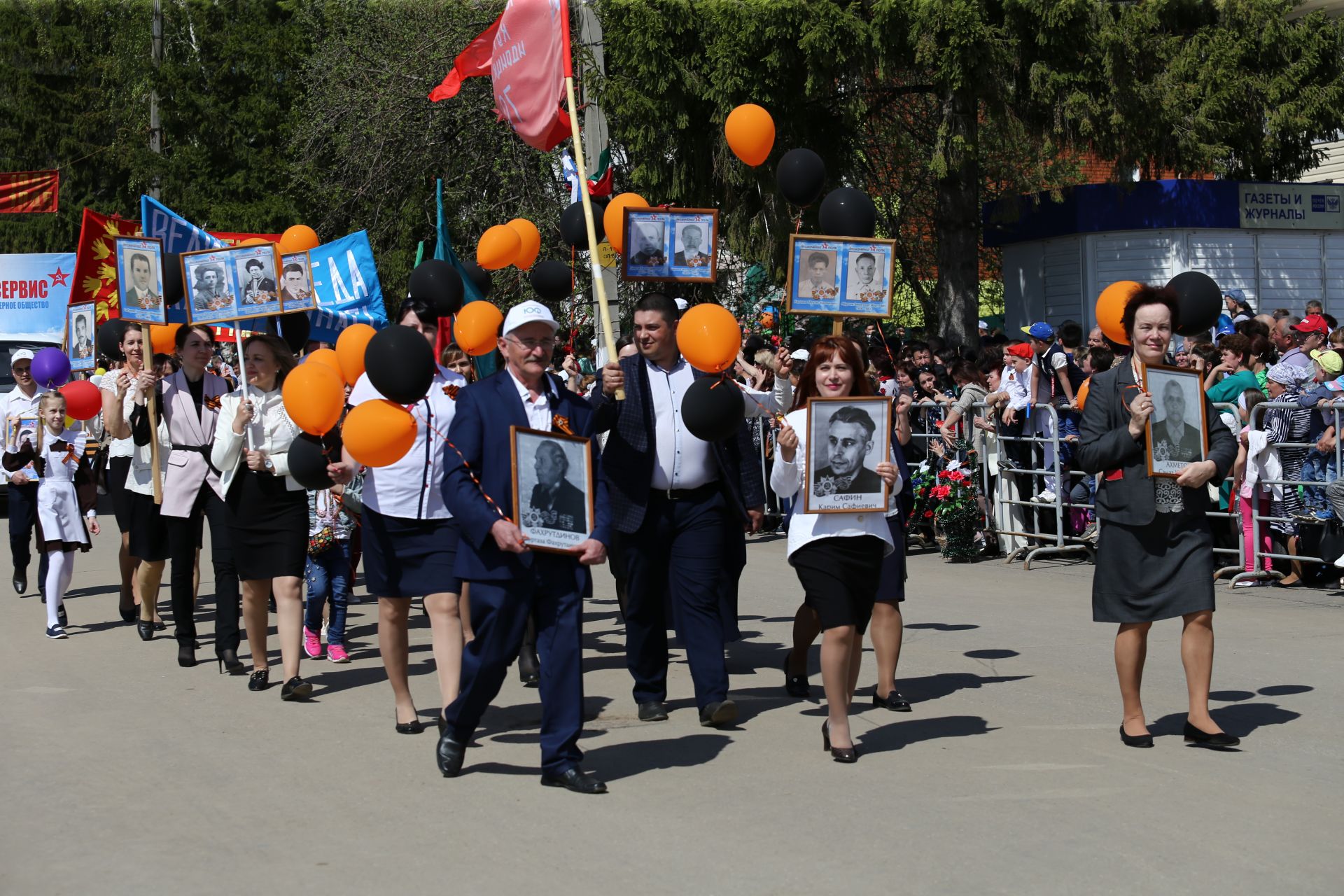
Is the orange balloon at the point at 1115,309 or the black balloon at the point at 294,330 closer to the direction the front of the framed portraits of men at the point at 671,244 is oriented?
the orange balloon

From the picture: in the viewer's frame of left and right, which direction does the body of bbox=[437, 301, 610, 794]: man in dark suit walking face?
facing the viewer and to the right of the viewer

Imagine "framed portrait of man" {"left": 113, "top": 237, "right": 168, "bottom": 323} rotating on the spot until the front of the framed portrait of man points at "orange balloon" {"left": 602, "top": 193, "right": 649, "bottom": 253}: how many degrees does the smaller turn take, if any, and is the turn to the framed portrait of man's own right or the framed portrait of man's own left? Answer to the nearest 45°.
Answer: approximately 45° to the framed portrait of man's own left

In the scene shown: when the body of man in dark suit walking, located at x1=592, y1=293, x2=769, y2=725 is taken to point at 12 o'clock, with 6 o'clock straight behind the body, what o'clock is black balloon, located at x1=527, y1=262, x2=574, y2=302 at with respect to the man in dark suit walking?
The black balloon is roughly at 5 o'clock from the man in dark suit walking.

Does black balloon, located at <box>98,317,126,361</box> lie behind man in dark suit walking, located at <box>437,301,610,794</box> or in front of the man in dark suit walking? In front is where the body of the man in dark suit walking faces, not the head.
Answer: behind

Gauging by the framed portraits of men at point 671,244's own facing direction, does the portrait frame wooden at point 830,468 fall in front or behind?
in front

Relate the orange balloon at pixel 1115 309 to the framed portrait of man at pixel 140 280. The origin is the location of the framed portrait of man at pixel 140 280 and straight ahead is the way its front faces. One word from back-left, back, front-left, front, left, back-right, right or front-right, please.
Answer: front-left

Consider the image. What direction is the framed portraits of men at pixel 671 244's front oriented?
toward the camera

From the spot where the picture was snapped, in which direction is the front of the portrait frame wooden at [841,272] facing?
facing the viewer

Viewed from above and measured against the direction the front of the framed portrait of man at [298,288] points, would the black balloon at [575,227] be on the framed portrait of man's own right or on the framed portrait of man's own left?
on the framed portrait of man's own left

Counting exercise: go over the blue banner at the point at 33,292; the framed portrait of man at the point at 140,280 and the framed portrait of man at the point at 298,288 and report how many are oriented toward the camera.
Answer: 3

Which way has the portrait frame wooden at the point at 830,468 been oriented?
toward the camera
